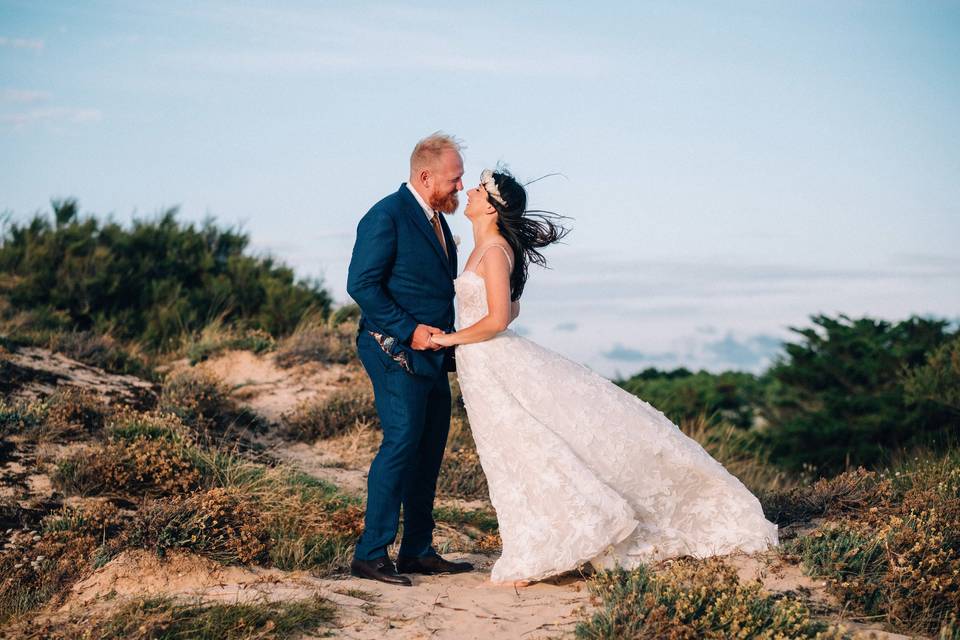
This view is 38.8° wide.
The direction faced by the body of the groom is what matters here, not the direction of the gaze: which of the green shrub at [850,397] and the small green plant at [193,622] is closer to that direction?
the green shrub

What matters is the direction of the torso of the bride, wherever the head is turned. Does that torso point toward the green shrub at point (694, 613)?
no

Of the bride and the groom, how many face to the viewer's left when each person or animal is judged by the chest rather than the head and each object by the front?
1

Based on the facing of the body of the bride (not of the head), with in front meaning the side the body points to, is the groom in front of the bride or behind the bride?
in front

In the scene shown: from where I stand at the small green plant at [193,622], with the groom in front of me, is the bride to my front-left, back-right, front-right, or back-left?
front-right

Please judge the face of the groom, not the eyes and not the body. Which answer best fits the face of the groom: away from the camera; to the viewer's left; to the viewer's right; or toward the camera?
to the viewer's right

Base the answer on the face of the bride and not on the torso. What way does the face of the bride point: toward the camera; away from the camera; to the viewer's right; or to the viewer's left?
to the viewer's left

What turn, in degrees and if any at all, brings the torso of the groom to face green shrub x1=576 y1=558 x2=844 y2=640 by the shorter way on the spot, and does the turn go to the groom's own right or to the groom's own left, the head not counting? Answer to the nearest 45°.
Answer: approximately 45° to the groom's own right

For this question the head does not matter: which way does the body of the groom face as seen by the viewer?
to the viewer's right

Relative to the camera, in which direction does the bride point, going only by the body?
to the viewer's left

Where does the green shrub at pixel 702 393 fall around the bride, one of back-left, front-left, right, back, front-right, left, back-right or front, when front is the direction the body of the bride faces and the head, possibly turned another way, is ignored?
right

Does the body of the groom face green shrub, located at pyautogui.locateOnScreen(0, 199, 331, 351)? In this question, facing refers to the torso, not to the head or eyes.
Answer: no

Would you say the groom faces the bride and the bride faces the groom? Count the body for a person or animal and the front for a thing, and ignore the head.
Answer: yes

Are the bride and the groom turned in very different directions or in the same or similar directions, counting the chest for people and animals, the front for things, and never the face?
very different directions

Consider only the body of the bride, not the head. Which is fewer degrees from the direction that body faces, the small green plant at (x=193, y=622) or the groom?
the groom

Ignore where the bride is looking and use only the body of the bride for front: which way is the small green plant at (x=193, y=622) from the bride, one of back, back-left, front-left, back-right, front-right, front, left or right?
front-left
